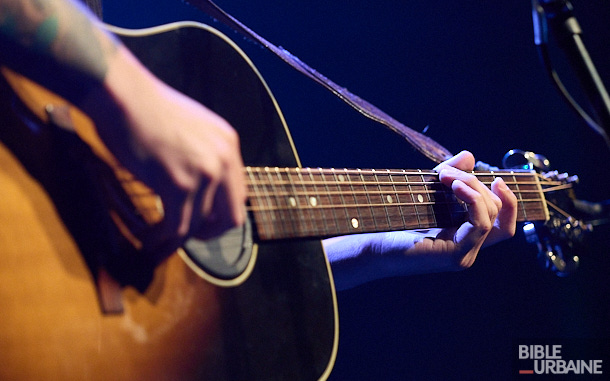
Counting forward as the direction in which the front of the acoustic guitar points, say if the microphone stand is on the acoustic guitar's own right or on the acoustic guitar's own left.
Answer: on the acoustic guitar's own left

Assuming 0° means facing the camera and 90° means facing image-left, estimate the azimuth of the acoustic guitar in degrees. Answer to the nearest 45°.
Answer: approximately 315°
